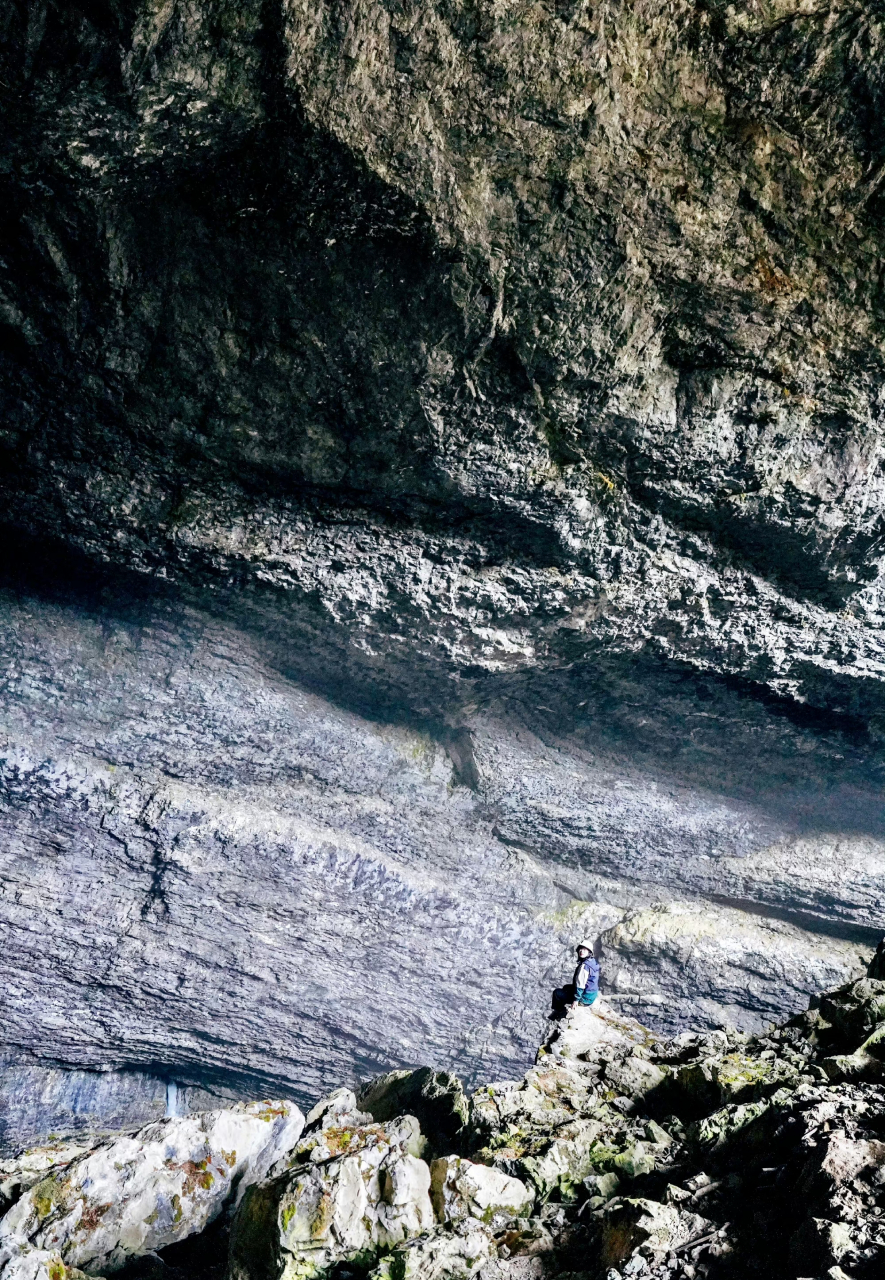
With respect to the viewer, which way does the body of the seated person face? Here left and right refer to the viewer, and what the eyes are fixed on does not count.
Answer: facing to the left of the viewer

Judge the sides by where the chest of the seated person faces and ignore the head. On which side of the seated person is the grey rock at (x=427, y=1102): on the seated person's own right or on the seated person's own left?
on the seated person's own left

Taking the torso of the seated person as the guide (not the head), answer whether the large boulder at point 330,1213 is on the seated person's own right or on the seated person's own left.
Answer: on the seated person's own left

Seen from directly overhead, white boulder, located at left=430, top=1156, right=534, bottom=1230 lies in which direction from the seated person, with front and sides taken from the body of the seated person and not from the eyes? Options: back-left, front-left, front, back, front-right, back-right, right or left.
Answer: left

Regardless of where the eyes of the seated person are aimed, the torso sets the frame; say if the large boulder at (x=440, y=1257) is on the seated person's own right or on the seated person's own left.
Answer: on the seated person's own left

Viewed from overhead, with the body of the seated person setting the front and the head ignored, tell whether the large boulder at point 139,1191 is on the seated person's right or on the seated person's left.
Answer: on the seated person's left
